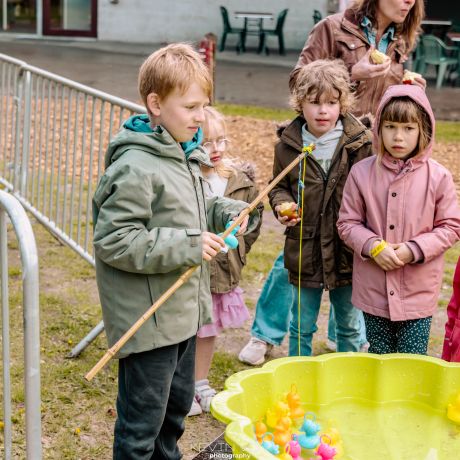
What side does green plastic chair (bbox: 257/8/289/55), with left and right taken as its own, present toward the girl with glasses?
left

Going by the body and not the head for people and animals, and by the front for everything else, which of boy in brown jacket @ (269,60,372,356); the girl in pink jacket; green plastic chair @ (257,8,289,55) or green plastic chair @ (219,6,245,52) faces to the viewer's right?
green plastic chair @ (219,6,245,52)

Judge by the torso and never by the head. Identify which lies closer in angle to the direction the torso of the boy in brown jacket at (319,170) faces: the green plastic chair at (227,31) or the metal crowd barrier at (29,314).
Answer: the metal crowd barrier

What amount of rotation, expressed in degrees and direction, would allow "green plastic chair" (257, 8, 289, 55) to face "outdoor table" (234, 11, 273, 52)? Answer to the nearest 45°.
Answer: approximately 45° to its right

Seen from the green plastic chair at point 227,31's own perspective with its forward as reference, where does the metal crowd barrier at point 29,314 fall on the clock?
The metal crowd barrier is roughly at 3 o'clock from the green plastic chair.

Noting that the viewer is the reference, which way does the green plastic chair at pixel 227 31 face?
facing to the right of the viewer

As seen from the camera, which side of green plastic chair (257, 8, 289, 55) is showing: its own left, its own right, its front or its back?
left

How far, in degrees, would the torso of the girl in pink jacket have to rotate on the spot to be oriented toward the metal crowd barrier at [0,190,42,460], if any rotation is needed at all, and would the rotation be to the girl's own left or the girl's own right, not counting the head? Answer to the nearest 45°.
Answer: approximately 45° to the girl's own right

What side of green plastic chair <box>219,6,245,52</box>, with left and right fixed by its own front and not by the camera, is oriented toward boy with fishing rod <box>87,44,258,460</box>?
right

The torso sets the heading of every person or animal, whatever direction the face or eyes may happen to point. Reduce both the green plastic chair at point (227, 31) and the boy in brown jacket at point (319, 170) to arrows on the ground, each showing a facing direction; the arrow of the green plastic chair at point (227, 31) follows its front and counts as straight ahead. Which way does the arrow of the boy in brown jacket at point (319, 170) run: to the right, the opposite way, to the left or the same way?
to the right
